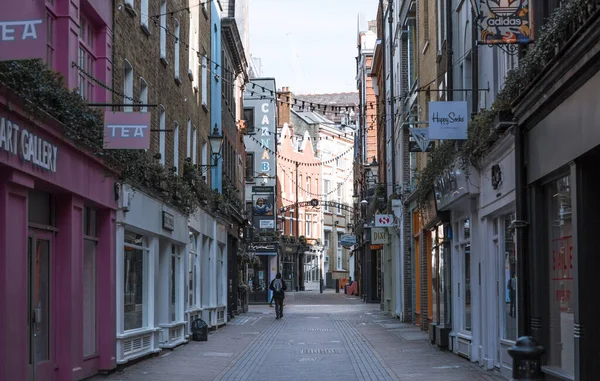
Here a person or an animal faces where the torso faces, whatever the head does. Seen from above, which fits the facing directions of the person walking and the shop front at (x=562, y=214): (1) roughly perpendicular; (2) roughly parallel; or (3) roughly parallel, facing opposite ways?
roughly perpendicular

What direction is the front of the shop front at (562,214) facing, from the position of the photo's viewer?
facing to the left of the viewer

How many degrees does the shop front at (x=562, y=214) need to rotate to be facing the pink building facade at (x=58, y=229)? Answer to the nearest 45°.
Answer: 0° — it already faces it
